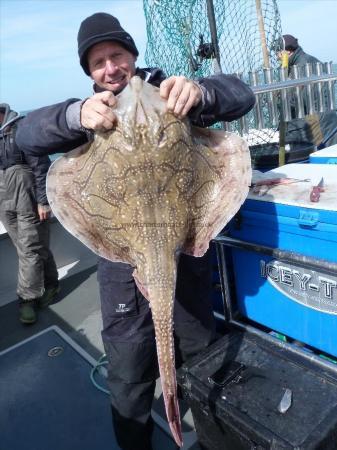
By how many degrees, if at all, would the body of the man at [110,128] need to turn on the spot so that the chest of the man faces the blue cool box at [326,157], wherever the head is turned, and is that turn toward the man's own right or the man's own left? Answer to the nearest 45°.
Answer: approximately 90° to the man's own left

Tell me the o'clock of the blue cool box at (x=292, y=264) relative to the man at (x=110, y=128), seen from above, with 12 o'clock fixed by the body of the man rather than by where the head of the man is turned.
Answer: The blue cool box is roughly at 9 o'clock from the man.

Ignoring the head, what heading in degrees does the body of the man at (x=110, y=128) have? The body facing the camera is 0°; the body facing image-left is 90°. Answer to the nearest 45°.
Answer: approximately 0°

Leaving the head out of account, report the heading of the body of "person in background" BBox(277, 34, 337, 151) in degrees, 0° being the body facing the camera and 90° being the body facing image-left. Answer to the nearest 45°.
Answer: approximately 90°

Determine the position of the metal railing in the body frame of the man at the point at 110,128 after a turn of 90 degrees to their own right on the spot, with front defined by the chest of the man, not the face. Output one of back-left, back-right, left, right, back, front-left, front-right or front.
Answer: back-right

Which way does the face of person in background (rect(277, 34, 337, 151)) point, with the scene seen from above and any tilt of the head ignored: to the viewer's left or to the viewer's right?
to the viewer's left

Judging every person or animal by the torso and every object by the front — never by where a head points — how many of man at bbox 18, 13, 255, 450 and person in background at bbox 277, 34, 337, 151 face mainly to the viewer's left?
1

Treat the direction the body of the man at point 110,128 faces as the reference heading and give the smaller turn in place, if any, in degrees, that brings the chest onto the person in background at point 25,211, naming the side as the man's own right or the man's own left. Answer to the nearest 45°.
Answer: approximately 135° to the man's own right

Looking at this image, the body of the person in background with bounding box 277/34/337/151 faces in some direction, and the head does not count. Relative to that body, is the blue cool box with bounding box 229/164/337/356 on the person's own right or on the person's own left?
on the person's own left
